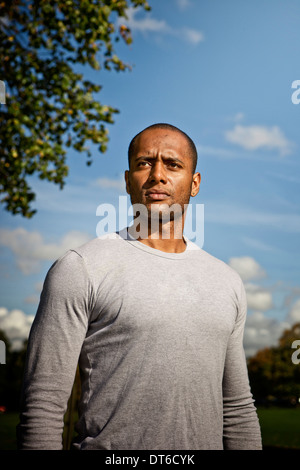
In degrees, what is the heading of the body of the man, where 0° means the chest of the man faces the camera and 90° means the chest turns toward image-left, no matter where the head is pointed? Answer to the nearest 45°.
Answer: approximately 315°
